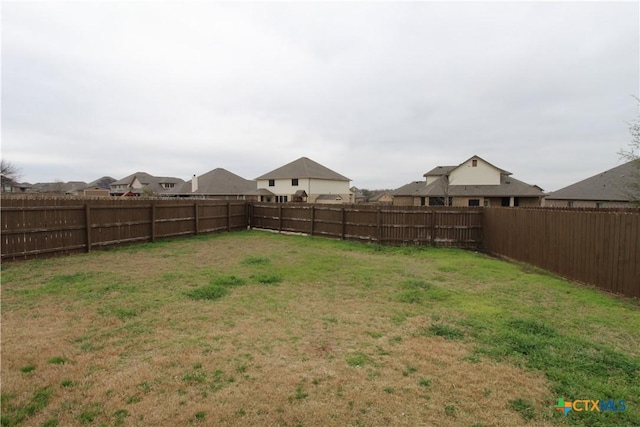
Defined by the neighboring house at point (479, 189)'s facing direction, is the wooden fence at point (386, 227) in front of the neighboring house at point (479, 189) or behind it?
behind

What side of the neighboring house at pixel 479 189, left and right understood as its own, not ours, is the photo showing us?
back

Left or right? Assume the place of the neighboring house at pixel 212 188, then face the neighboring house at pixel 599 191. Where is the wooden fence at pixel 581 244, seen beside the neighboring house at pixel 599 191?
right

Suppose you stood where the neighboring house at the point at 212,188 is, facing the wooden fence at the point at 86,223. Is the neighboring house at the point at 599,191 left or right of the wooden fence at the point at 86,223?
left

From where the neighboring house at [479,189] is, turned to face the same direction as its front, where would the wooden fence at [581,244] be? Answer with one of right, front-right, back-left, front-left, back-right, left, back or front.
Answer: back
